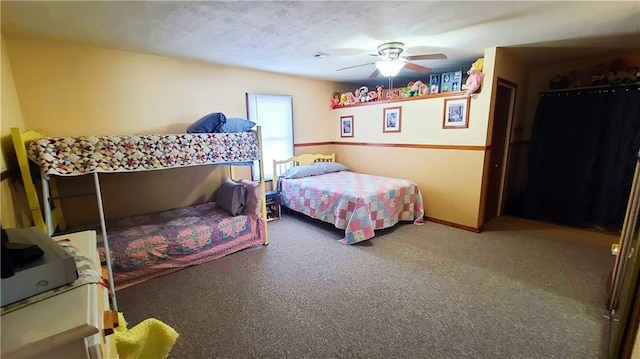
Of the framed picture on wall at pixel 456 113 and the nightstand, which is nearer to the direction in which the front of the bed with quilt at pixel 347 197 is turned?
the framed picture on wall

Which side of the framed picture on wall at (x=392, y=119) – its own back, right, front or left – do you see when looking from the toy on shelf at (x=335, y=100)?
right

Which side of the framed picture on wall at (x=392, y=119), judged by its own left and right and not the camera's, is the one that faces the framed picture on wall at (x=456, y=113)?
left

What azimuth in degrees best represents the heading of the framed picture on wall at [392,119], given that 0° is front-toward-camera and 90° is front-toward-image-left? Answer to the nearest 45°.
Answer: approximately 45°

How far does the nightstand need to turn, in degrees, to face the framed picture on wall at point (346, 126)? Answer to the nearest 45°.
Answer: approximately 90° to its left
